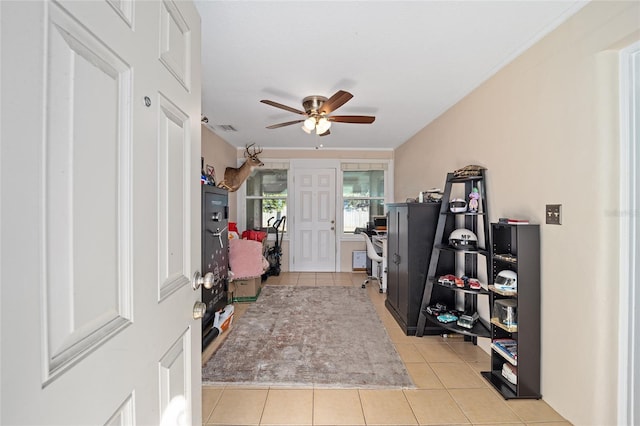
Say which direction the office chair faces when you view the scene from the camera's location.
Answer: facing to the right of the viewer

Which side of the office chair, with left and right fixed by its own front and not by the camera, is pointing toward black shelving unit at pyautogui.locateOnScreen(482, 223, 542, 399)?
right

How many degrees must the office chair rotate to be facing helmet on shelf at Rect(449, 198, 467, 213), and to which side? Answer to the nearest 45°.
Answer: approximately 90° to its right

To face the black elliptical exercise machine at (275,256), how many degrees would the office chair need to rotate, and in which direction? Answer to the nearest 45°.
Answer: approximately 180°

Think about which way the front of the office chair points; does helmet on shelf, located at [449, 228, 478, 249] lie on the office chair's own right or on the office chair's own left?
on the office chair's own right

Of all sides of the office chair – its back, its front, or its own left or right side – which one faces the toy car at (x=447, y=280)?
right

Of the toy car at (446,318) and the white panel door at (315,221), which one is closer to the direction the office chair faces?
the toy car

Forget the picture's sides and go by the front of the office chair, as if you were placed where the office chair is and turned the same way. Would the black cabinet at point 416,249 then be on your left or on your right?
on your right

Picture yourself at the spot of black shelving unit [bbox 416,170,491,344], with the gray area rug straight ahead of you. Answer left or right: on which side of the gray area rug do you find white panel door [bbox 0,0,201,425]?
left
